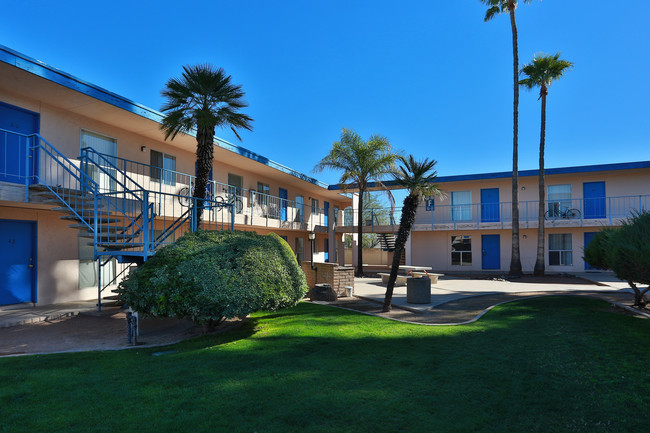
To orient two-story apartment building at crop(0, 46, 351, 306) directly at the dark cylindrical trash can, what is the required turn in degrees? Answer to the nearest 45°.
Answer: approximately 45° to its left

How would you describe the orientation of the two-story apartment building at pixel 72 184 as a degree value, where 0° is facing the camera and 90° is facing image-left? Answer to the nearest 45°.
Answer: approximately 315°

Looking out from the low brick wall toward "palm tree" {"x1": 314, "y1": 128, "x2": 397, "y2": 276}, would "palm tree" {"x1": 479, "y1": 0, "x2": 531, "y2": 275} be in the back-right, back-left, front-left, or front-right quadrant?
front-right

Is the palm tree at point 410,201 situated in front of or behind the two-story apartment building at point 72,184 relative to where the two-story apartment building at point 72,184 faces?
in front

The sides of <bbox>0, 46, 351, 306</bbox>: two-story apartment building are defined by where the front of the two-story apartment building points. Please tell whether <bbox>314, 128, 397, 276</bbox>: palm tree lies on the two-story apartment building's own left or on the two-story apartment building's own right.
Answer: on the two-story apartment building's own left

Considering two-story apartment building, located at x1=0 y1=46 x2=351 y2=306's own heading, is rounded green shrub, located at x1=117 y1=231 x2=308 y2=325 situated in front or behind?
in front

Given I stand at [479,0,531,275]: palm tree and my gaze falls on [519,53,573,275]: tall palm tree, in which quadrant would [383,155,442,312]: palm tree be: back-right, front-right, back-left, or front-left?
back-right
